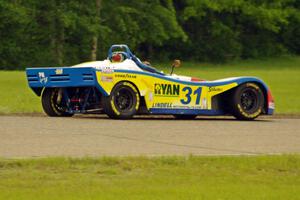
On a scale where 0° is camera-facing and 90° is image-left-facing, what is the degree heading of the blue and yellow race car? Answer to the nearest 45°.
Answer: approximately 225°
